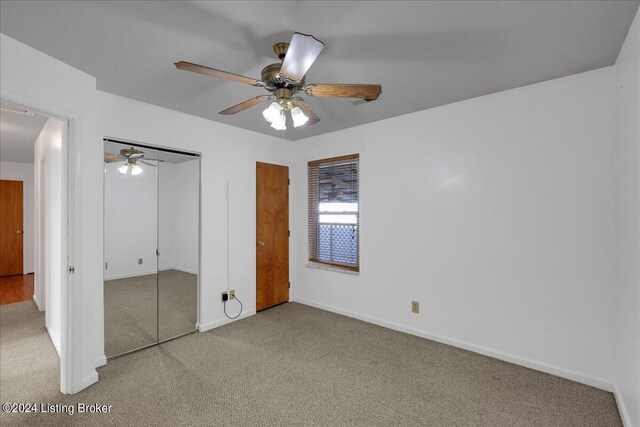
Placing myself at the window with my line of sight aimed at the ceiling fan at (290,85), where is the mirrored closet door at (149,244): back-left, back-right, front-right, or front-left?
front-right

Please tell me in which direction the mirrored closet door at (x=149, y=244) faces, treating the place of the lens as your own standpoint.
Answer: facing the viewer and to the right of the viewer

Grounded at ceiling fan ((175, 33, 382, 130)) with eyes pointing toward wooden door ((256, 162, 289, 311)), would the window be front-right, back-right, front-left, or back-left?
front-right

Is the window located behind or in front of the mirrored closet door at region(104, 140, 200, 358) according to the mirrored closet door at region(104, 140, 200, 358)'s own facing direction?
in front

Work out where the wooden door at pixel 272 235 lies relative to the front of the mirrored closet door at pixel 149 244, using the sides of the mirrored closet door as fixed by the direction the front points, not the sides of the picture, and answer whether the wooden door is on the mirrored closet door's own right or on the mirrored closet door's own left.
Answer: on the mirrored closet door's own left

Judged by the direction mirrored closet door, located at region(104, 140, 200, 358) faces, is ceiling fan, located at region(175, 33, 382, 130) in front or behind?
in front

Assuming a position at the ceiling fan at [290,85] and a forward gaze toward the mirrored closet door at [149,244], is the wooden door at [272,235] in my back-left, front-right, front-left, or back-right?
front-right

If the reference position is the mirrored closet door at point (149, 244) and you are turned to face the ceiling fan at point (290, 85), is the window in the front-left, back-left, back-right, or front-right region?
front-left
